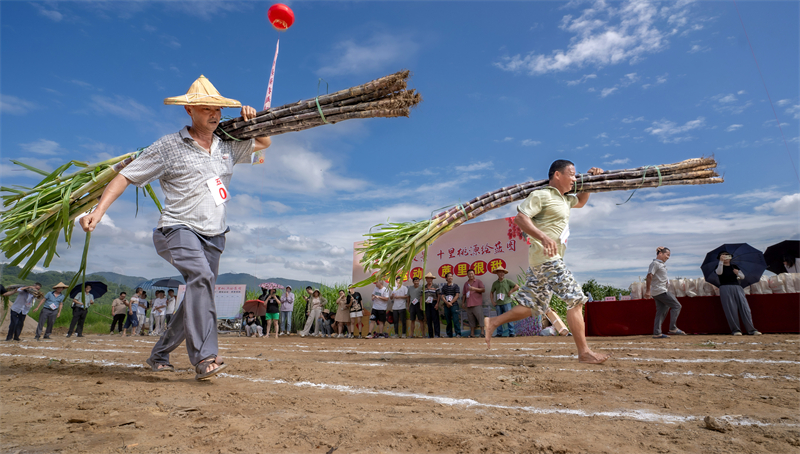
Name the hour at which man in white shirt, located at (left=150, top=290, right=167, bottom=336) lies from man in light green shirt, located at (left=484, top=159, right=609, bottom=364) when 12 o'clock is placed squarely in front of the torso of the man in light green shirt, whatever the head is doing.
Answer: The man in white shirt is roughly at 7 o'clock from the man in light green shirt.

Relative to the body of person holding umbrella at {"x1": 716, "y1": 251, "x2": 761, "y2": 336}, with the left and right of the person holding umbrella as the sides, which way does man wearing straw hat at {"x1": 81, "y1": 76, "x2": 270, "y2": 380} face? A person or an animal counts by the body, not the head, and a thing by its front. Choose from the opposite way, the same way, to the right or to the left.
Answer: to the left

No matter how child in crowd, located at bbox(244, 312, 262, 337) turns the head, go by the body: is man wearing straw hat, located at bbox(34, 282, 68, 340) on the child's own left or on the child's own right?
on the child's own right

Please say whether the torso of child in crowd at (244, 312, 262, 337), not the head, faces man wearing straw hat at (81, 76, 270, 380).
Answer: yes

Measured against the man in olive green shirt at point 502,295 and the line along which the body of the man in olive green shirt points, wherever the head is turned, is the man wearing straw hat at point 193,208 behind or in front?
in front

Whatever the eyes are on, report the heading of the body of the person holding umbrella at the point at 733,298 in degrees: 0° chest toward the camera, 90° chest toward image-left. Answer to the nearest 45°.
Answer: approximately 0°

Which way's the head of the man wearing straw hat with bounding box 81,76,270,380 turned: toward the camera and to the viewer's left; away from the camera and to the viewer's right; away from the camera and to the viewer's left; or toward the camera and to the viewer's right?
toward the camera and to the viewer's right

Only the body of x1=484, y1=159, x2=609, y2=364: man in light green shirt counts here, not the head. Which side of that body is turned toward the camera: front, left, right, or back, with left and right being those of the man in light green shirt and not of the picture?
right
